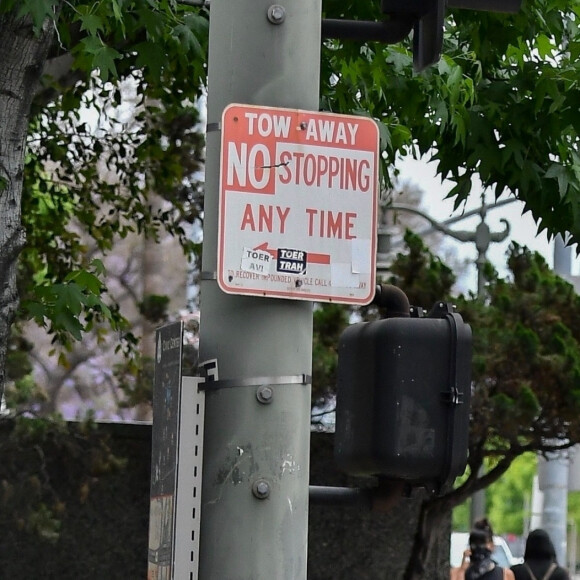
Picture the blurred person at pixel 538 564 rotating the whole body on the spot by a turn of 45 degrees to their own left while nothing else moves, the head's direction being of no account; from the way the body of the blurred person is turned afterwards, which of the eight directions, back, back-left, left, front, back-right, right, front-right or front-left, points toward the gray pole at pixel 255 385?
back-left

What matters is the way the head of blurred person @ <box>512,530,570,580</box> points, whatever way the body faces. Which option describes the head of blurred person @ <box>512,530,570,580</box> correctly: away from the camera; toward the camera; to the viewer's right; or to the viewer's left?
away from the camera

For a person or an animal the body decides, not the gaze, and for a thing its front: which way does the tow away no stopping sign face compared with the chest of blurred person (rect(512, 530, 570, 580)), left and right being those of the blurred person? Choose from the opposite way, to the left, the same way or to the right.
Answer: the opposite way

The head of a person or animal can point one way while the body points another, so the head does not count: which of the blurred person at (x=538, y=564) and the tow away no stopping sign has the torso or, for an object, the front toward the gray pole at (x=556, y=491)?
the blurred person

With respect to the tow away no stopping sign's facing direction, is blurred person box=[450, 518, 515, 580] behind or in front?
behind

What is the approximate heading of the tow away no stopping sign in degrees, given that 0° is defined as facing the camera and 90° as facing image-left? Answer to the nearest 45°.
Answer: approximately 0°

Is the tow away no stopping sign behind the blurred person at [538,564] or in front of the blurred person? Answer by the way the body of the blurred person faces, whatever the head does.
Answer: behind

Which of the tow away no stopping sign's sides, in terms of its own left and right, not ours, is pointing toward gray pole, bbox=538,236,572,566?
back

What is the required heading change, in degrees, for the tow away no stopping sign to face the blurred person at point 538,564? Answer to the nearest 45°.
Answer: approximately 180°

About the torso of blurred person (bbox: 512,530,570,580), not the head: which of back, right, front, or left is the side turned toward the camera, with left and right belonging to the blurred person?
back

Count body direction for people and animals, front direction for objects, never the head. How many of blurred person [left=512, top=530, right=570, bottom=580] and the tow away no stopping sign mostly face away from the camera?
1
